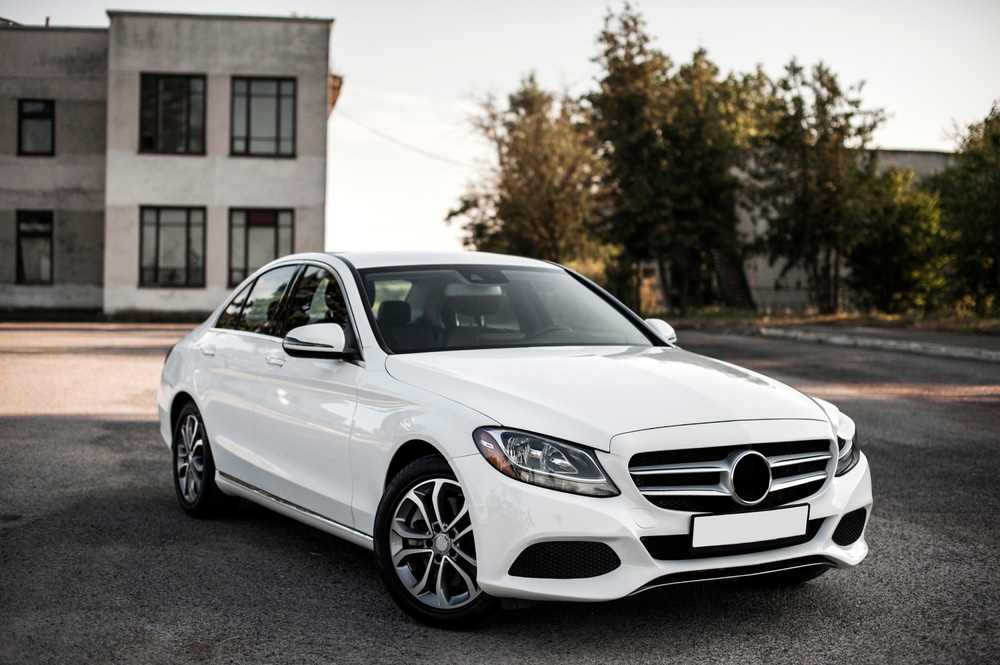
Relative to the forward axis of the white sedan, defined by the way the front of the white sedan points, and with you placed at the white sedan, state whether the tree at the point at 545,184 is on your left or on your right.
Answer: on your left

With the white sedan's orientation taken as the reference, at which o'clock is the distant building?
The distant building is roughly at 8 o'clock from the white sedan.

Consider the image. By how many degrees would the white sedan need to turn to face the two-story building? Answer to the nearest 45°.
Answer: approximately 135° to its left

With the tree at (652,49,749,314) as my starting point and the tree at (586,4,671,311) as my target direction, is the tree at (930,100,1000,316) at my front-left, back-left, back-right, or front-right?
back-left

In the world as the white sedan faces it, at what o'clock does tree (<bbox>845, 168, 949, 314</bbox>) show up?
The tree is roughly at 8 o'clock from the white sedan.

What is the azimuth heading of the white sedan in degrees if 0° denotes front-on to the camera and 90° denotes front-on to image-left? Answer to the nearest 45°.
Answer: approximately 315°

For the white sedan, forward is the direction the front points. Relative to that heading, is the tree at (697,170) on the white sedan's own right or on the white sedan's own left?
on the white sedan's own left

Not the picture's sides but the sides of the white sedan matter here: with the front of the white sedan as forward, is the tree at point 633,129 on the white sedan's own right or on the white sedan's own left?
on the white sedan's own left

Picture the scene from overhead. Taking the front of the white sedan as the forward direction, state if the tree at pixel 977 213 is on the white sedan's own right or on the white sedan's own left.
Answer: on the white sedan's own left

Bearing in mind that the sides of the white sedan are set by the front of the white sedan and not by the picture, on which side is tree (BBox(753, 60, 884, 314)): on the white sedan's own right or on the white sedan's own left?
on the white sedan's own left
